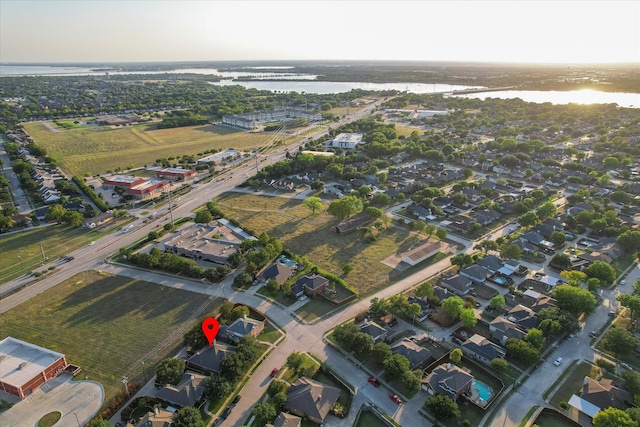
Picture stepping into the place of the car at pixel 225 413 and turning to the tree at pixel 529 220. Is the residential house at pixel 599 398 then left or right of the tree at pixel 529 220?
right

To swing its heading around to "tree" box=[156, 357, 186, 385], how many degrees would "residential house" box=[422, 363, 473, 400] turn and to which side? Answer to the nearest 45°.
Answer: approximately 45° to its right

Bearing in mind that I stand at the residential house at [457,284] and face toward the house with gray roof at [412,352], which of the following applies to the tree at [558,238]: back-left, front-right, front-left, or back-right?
back-left

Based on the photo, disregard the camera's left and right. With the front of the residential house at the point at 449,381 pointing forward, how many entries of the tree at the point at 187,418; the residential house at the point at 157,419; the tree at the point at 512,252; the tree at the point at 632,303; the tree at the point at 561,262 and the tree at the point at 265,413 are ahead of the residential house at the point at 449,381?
3

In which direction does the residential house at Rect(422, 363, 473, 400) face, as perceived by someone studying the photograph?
facing the viewer and to the left of the viewer

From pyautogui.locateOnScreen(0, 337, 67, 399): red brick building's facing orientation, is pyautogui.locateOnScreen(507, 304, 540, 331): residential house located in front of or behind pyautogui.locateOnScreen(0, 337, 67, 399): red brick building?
in front

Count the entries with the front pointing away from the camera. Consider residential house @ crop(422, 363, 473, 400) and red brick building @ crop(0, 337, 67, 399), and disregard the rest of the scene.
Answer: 0

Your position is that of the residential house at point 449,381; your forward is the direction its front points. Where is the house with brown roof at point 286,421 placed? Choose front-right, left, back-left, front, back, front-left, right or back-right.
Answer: front

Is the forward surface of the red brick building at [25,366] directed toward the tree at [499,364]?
yes

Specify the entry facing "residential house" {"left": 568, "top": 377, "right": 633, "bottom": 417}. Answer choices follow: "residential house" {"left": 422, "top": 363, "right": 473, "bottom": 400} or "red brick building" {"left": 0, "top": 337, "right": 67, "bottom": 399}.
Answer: the red brick building

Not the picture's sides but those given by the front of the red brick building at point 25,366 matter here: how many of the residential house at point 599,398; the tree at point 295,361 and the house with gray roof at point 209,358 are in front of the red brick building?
3

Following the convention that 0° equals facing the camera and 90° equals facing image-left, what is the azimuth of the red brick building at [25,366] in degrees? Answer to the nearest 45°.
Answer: approximately 315°
